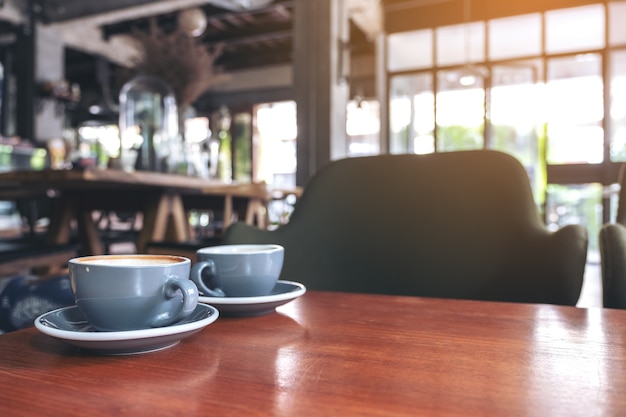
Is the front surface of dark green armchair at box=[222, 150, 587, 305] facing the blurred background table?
no

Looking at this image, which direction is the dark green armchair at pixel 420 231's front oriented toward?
toward the camera

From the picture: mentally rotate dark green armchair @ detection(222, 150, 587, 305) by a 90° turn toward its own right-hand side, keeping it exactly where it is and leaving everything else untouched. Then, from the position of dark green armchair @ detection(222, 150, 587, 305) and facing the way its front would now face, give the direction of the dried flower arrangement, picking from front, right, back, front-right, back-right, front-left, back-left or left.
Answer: front-right

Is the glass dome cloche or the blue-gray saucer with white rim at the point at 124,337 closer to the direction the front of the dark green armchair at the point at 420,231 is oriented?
the blue-gray saucer with white rim

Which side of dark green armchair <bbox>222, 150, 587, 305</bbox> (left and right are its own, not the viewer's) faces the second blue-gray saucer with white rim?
front

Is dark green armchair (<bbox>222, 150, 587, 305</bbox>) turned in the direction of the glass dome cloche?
no

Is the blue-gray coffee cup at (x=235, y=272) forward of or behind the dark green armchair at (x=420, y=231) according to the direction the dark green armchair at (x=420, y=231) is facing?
forward
